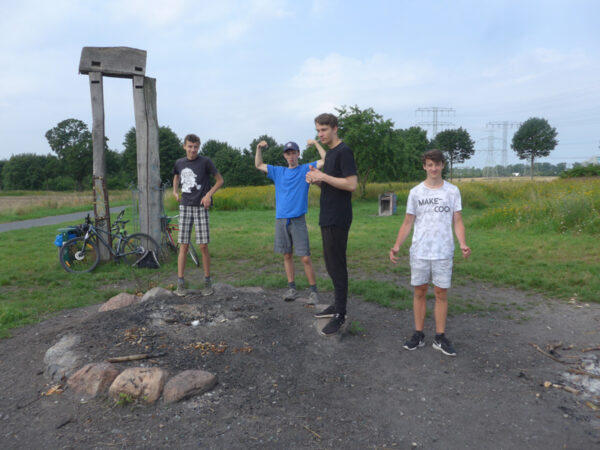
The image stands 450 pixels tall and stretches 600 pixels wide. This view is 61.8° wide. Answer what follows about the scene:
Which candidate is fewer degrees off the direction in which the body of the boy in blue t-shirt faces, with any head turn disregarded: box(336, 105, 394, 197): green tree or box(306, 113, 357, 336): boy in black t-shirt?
the boy in black t-shirt

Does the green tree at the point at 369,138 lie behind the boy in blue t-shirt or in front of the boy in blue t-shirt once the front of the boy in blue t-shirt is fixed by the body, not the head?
behind

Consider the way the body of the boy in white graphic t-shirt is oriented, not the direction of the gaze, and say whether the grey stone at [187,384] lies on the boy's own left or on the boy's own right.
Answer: on the boy's own right

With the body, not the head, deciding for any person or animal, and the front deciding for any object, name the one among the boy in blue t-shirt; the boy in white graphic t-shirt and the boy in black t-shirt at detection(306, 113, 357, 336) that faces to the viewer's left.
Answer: the boy in black t-shirt

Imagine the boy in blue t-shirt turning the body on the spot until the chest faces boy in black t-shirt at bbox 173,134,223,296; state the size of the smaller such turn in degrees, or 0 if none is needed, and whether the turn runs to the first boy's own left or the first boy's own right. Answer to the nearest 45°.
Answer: approximately 135° to the first boy's own right
